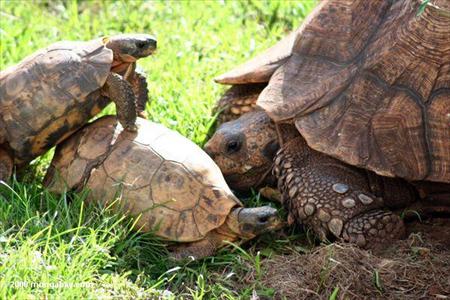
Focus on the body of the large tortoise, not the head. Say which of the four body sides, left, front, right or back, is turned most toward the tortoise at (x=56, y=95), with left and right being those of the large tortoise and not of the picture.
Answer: front

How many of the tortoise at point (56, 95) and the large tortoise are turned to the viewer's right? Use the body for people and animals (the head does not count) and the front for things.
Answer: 1

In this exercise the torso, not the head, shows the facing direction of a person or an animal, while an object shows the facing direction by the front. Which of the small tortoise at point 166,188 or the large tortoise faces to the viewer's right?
the small tortoise

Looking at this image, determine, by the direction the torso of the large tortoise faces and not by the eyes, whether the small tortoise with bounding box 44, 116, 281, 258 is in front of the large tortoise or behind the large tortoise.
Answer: in front

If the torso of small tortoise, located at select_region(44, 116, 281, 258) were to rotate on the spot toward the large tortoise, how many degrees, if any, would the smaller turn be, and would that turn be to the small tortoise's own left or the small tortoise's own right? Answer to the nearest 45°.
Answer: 0° — it already faces it

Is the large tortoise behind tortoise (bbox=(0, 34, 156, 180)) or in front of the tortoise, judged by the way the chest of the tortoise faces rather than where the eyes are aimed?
in front

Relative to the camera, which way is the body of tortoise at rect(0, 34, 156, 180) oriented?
to the viewer's right

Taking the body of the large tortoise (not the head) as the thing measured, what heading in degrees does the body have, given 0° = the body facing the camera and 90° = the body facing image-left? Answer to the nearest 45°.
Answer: approximately 90°

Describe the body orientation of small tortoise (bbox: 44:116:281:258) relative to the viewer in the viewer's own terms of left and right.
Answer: facing to the right of the viewer
